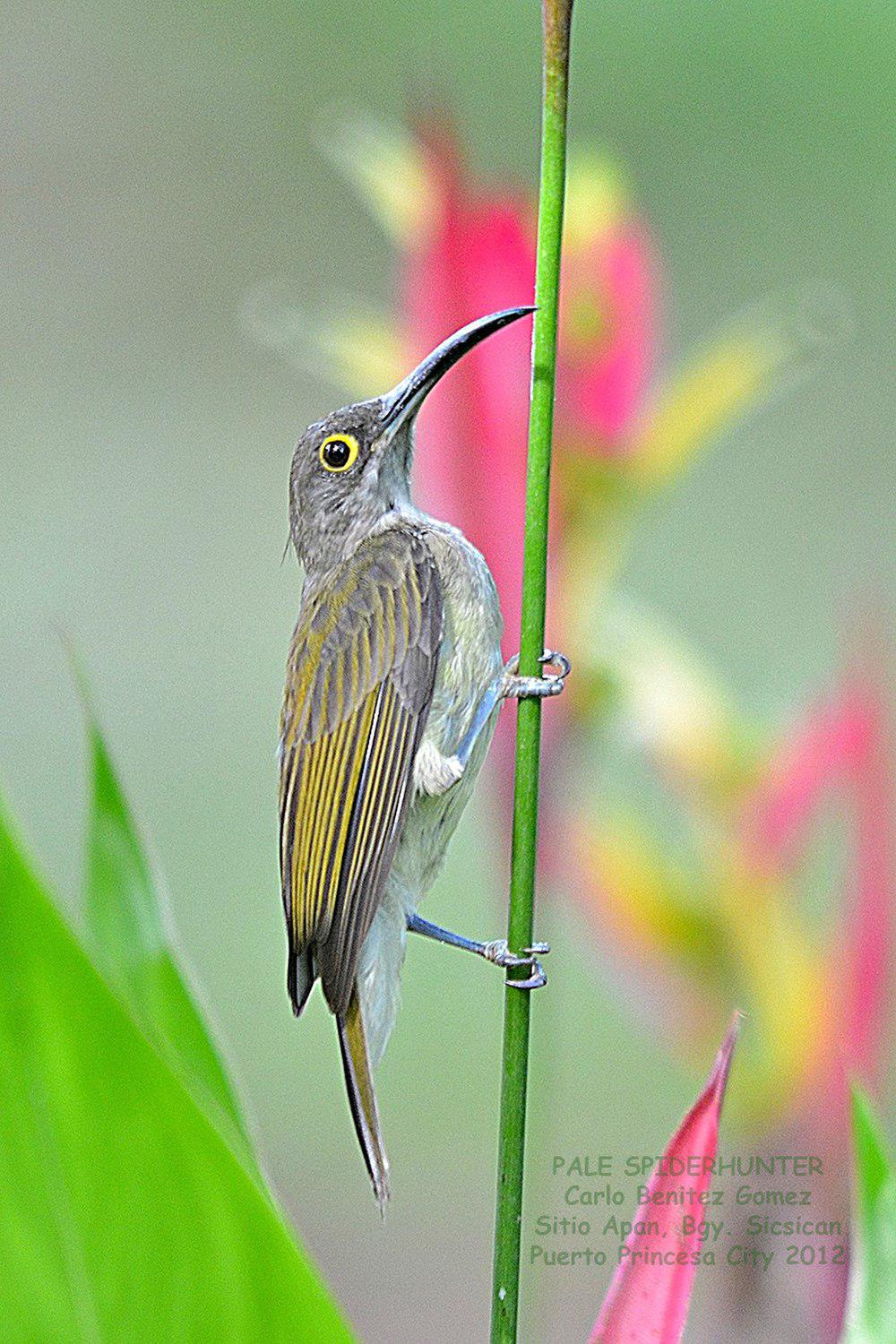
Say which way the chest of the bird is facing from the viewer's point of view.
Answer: to the viewer's right
